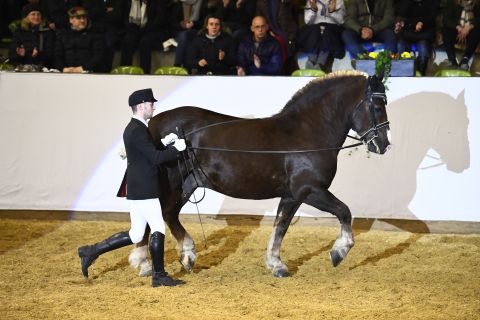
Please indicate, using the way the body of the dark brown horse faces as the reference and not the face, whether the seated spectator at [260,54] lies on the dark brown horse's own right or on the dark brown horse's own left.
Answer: on the dark brown horse's own left

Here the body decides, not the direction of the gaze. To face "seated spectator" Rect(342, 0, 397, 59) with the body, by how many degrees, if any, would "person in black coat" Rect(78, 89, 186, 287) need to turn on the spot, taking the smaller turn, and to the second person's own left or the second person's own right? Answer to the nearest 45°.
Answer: approximately 45° to the second person's own left

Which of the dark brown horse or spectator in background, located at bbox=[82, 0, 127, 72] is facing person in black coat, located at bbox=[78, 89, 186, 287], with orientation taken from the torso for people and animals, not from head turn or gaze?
the spectator in background

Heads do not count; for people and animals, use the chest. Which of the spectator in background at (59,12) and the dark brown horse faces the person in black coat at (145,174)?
the spectator in background

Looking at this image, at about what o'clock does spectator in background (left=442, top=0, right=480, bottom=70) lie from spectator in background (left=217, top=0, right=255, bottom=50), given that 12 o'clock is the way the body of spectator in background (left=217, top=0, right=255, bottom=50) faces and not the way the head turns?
spectator in background (left=442, top=0, right=480, bottom=70) is roughly at 9 o'clock from spectator in background (left=217, top=0, right=255, bottom=50).

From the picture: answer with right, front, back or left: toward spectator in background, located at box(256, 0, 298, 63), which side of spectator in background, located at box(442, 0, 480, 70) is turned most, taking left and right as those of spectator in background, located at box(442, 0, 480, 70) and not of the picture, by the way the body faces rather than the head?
right

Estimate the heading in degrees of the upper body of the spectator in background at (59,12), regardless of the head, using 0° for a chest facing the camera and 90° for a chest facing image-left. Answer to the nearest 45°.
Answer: approximately 0°

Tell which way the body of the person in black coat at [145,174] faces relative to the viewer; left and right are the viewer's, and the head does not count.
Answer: facing to the right of the viewer

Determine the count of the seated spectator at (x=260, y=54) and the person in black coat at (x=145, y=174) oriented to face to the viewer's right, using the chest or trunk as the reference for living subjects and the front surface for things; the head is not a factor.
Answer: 1

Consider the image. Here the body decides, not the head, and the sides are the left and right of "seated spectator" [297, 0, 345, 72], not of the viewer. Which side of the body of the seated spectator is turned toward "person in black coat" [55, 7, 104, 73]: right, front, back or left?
right

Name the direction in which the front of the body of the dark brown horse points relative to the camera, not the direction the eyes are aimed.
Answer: to the viewer's right
